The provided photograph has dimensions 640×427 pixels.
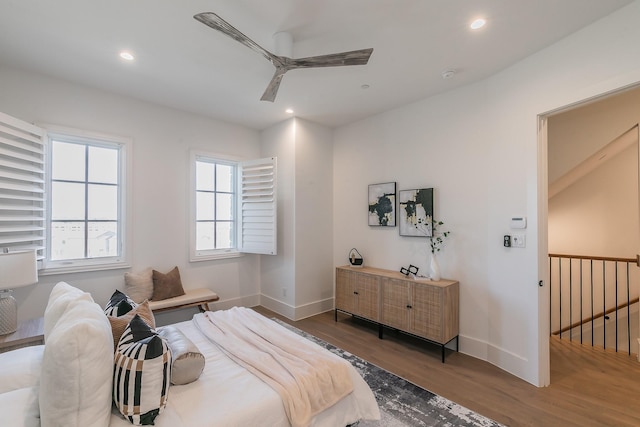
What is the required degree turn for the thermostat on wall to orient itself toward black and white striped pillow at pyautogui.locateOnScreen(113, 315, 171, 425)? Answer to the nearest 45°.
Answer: approximately 45° to its right

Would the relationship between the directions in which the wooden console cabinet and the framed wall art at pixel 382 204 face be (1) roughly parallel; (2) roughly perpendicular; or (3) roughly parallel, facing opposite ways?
roughly parallel

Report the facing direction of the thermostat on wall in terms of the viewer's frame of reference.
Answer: facing the viewer

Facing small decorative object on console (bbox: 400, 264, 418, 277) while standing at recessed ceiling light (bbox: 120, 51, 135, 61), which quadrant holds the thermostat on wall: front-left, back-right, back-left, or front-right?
front-right

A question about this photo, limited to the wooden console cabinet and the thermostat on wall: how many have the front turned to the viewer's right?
0

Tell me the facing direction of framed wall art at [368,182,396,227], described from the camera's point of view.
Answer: facing the viewer and to the left of the viewer

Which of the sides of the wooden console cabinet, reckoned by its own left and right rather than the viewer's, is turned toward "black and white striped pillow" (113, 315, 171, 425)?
front

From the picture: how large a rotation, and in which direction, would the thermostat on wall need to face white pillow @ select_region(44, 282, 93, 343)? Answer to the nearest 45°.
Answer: approximately 45° to its right

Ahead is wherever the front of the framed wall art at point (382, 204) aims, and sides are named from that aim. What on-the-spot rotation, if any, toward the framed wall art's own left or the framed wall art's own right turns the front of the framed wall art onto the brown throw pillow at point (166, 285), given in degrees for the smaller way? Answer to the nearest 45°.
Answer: approximately 45° to the framed wall art's own right

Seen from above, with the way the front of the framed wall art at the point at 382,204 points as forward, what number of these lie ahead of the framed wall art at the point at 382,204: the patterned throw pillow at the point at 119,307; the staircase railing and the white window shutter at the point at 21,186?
2

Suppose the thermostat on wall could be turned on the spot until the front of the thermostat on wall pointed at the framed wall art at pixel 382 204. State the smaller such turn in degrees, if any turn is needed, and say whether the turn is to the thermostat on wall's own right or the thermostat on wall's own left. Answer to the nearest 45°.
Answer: approximately 90° to the thermostat on wall's own right

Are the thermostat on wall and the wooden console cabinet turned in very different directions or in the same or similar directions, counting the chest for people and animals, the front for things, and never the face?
same or similar directions

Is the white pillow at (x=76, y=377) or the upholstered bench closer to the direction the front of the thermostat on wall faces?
the white pillow

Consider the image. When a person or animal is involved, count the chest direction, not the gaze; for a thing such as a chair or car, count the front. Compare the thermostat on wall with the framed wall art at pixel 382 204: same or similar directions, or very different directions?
same or similar directions
